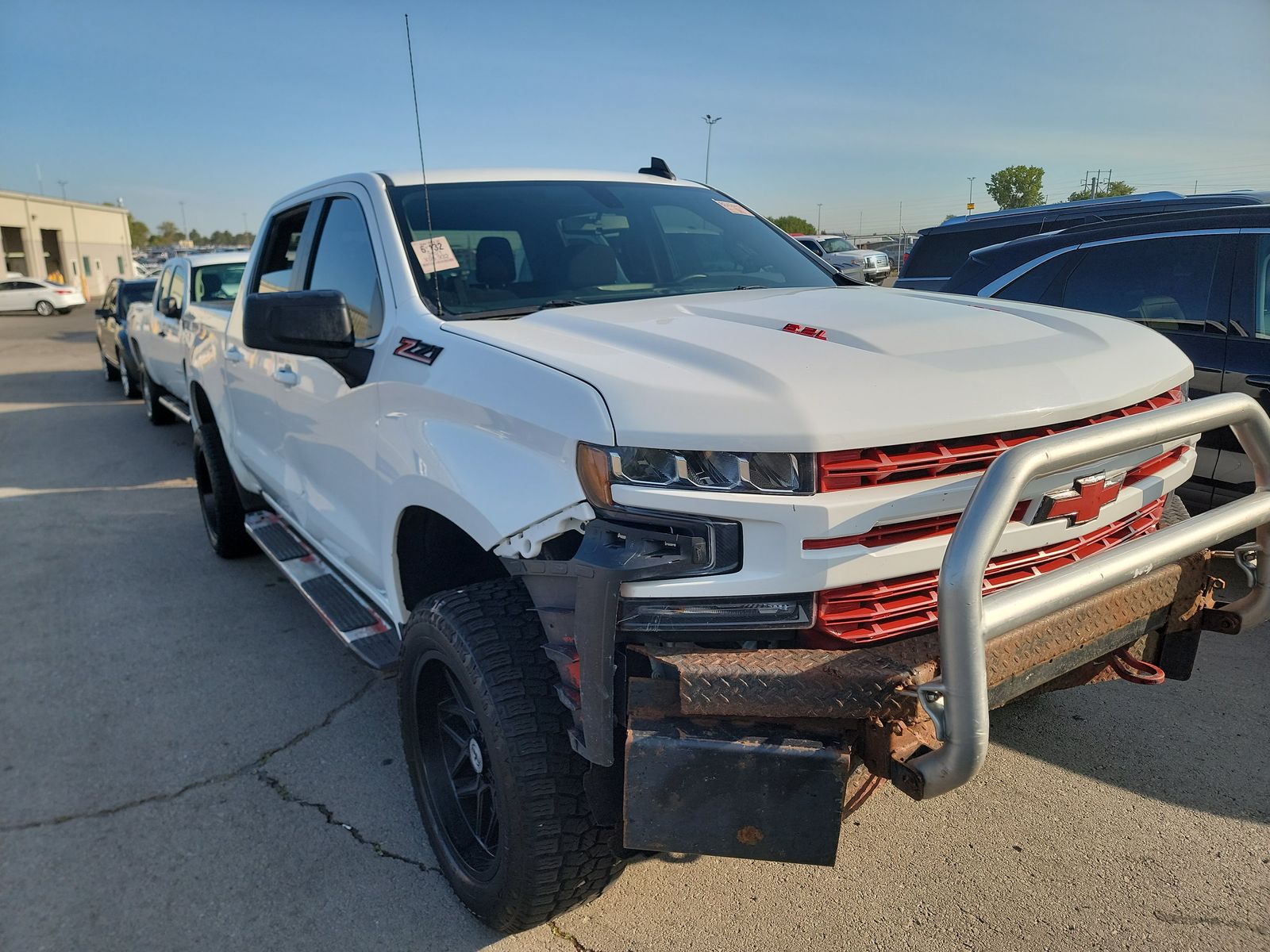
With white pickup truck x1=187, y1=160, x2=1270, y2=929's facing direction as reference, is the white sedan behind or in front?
behind

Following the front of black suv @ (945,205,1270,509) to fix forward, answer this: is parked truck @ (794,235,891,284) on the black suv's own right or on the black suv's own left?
on the black suv's own left

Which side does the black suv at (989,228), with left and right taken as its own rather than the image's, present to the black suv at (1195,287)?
right

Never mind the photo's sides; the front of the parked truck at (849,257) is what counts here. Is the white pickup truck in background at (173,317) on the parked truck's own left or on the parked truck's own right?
on the parked truck's own right

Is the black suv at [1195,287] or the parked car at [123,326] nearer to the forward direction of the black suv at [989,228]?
the black suv

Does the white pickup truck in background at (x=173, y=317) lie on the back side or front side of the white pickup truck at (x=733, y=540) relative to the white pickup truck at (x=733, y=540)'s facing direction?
on the back side

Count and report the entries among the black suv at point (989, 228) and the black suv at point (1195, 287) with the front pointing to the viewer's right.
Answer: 2

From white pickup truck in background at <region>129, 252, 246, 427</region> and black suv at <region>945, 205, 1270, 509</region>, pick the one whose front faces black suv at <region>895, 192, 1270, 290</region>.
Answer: the white pickup truck in background

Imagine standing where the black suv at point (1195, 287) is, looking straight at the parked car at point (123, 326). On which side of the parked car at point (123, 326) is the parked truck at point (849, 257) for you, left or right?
right

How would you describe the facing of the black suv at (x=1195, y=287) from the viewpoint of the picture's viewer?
facing to the right of the viewer

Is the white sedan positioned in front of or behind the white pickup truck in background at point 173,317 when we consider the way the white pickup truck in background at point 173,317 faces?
behind

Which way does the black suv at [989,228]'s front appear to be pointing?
to the viewer's right

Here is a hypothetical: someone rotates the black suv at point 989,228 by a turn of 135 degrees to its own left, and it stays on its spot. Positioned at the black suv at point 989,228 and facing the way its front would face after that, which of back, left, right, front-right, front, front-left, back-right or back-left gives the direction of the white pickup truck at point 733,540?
back-left

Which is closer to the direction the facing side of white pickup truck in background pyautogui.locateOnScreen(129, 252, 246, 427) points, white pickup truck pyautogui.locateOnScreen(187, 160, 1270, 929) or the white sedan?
the white pickup truck

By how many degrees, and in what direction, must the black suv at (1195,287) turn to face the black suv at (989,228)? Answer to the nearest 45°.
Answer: approximately 135° to its left
